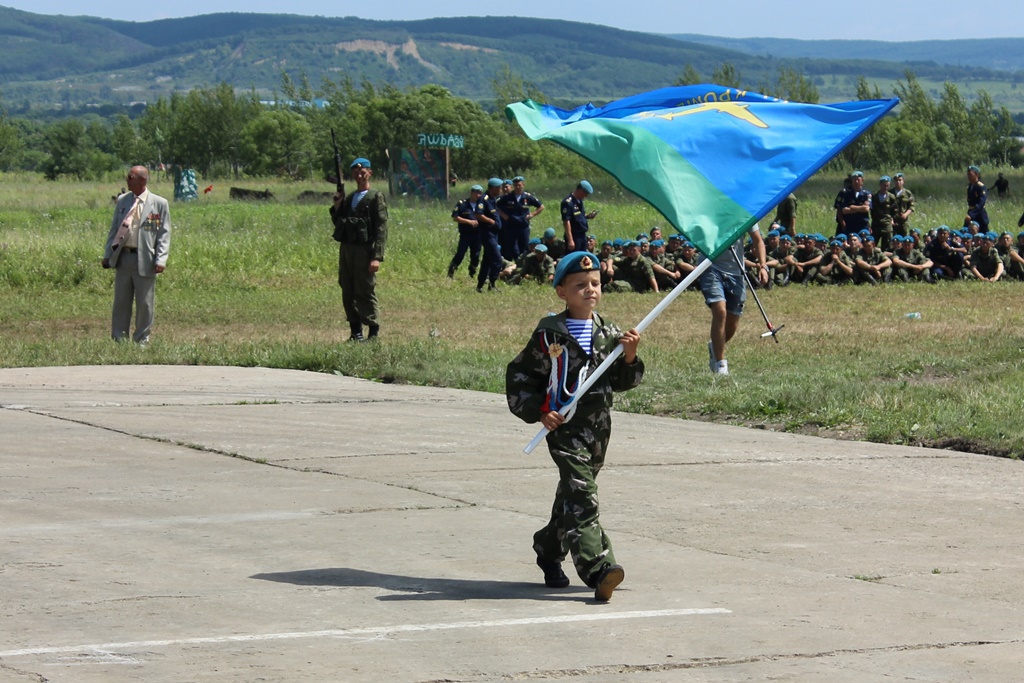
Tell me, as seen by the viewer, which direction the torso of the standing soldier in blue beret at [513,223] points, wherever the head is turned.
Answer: toward the camera

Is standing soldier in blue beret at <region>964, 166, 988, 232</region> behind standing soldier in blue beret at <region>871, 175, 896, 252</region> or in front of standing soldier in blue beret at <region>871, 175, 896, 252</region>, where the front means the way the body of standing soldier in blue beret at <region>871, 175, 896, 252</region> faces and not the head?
behind

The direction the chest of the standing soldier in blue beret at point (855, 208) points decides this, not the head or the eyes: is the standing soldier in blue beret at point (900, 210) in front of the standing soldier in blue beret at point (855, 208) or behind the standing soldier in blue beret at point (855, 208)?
behind

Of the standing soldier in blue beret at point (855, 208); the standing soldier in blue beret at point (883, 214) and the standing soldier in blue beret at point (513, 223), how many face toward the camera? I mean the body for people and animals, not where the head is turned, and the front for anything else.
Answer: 3

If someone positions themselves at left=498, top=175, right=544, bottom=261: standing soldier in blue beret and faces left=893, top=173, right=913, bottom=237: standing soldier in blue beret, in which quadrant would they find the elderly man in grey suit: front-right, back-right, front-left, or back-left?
back-right

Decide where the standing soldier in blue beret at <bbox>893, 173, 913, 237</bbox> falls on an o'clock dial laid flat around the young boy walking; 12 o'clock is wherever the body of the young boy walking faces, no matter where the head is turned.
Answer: The standing soldier in blue beret is roughly at 8 o'clock from the young boy walking.

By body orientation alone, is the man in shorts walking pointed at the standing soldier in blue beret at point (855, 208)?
no

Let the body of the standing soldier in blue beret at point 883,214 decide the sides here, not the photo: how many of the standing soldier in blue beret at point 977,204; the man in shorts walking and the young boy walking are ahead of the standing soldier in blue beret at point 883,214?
2

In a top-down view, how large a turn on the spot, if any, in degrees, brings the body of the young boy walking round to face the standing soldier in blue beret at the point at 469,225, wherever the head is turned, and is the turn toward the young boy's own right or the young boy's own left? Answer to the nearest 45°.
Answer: approximately 135° to the young boy's own left

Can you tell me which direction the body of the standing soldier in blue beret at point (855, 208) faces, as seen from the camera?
toward the camera

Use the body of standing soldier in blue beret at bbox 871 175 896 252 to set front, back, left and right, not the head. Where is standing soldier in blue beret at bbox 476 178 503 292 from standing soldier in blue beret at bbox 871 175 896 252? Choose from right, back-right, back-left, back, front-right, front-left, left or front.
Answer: front-right

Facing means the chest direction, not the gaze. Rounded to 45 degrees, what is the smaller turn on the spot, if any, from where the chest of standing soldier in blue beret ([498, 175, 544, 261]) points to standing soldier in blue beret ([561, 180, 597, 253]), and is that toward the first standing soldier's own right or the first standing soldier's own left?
approximately 45° to the first standing soldier's own left

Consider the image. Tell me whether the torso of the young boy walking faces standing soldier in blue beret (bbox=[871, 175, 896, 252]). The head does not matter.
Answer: no

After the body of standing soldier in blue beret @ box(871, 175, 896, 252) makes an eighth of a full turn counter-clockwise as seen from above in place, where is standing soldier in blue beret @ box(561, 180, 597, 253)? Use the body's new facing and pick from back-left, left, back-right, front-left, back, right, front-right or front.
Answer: right

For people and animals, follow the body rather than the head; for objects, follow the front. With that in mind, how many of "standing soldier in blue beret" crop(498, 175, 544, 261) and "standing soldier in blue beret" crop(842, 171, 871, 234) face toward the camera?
2
